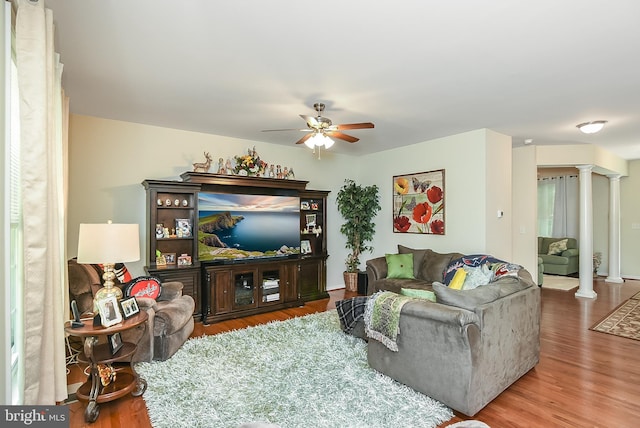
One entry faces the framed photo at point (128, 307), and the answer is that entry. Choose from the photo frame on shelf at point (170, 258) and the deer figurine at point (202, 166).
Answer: the photo frame on shelf

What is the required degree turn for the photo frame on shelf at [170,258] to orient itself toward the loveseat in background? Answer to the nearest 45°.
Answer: approximately 90° to its left

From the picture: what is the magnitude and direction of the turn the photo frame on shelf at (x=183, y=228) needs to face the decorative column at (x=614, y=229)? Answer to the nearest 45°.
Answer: approximately 90° to its left

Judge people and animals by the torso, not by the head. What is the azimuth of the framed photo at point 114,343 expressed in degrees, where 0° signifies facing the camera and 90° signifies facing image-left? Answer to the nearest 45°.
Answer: approximately 315°

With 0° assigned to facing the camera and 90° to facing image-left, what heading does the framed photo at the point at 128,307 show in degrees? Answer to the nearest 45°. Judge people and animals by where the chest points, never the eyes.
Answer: approximately 315°

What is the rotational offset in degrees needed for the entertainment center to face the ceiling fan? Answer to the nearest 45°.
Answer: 0° — it already faces it
